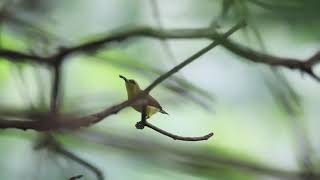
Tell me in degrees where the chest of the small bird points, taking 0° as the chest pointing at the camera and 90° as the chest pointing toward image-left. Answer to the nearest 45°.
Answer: approximately 90°
